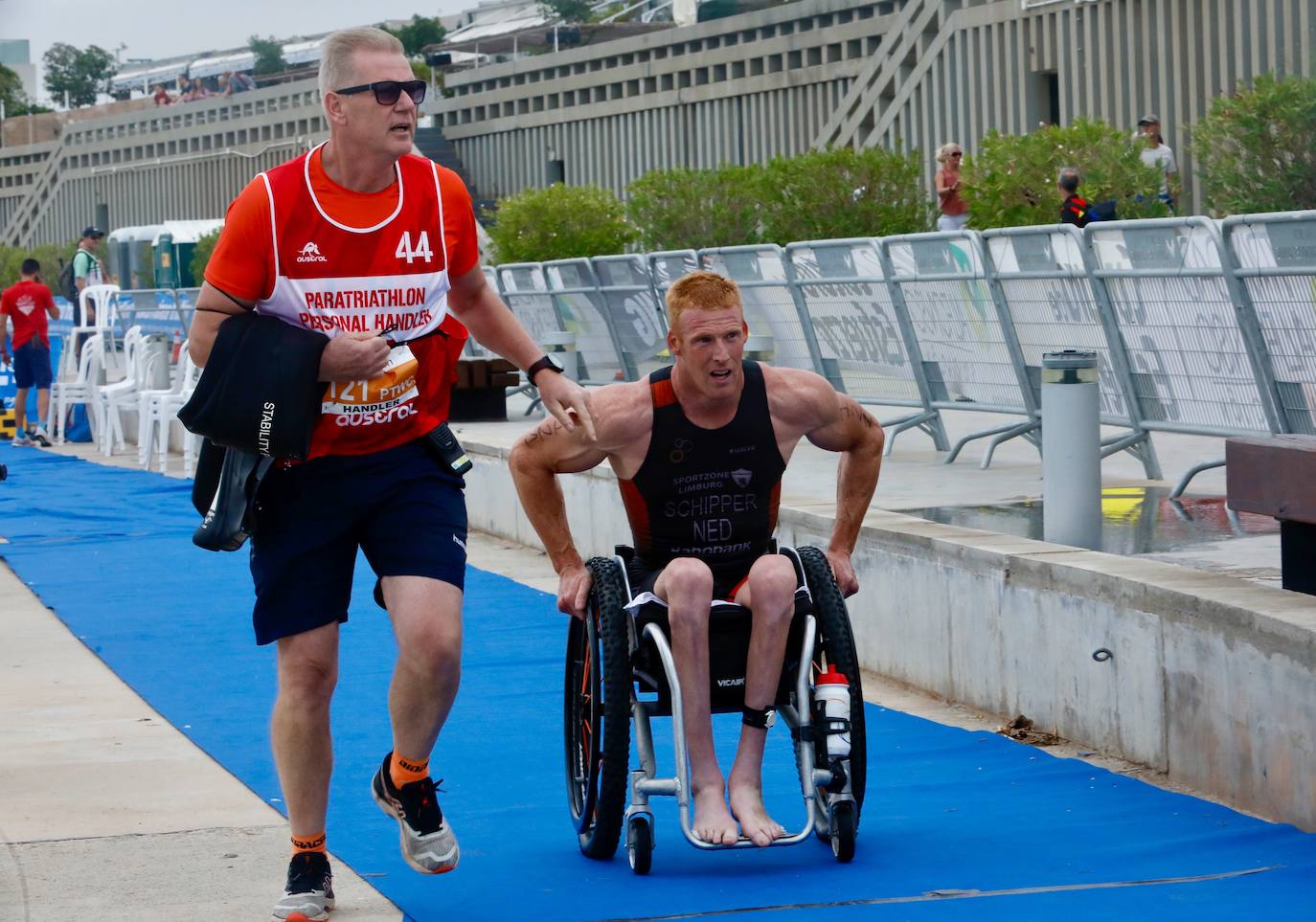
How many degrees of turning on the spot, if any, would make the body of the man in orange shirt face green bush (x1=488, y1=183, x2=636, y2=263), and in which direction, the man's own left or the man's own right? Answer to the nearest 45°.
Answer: approximately 180°

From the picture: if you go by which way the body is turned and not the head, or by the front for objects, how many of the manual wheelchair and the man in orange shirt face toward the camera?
2

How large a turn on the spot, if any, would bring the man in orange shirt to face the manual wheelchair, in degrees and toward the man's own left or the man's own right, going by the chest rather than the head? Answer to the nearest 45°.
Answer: approximately 90° to the man's own left

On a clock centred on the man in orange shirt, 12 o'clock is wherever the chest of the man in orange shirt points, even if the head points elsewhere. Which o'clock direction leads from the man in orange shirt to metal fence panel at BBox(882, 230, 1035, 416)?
The metal fence panel is roughly at 7 o'clock from the man in orange shirt.

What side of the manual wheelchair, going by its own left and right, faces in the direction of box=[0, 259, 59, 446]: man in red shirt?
back

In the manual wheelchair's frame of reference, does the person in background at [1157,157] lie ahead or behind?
behind

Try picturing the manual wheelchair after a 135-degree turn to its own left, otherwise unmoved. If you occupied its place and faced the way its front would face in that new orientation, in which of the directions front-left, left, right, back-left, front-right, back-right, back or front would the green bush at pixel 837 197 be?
front-left

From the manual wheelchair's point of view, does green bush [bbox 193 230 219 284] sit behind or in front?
behind

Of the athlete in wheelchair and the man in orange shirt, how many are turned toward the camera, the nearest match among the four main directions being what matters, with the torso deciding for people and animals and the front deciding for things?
2

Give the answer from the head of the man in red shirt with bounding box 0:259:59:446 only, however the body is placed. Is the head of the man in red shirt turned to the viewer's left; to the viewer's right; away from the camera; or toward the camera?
away from the camera

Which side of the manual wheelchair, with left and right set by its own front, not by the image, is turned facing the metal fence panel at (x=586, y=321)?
back

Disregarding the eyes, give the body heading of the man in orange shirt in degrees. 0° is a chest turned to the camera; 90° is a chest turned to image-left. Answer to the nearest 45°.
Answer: approximately 0°

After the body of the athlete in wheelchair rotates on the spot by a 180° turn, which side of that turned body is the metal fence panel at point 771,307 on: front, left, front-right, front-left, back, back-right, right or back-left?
front
